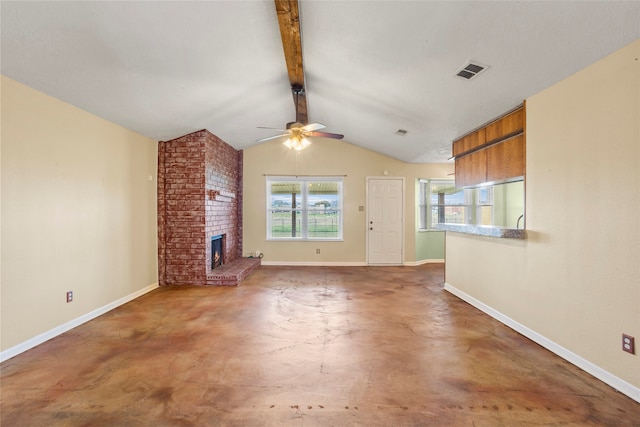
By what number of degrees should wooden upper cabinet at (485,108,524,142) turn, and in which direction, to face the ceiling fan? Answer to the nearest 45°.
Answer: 0° — it already faces it

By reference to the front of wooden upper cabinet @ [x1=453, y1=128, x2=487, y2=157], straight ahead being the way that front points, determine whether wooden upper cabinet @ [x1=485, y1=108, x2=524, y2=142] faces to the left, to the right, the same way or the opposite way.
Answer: the same way

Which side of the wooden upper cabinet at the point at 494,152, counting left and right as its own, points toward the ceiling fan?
front

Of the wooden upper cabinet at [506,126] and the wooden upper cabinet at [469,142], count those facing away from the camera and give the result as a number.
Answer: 0

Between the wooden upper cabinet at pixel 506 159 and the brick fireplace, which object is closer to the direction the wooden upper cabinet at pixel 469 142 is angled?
the brick fireplace

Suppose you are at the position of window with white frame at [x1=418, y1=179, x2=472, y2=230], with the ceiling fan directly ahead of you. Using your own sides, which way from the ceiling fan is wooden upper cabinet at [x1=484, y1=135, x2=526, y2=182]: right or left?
left

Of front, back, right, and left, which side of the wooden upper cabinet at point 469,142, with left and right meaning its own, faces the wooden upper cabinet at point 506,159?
left

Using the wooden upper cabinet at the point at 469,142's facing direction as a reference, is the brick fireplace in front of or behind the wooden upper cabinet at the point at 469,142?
in front

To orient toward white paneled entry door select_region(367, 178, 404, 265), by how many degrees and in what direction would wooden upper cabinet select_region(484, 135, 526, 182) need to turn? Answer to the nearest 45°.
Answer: approximately 90° to its right

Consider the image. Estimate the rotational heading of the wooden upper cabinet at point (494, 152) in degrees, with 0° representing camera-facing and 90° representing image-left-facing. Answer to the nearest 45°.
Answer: approximately 45°

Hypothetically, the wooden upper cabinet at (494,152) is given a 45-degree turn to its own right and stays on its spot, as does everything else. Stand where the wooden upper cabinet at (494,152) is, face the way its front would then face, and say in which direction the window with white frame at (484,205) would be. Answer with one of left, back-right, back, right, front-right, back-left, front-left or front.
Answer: right

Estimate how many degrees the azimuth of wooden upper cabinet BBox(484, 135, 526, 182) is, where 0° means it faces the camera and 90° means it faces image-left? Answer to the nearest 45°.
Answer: approximately 45°

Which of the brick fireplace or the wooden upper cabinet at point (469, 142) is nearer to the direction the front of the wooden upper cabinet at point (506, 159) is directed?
the brick fireplace

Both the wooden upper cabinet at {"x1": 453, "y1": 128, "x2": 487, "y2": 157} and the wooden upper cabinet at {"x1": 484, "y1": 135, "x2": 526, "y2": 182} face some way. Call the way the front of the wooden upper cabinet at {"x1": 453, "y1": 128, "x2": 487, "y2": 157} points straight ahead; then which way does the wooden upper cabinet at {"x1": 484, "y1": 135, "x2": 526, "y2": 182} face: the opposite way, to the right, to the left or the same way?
the same way

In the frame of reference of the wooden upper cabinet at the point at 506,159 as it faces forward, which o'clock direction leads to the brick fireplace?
The brick fireplace is roughly at 1 o'clock from the wooden upper cabinet.

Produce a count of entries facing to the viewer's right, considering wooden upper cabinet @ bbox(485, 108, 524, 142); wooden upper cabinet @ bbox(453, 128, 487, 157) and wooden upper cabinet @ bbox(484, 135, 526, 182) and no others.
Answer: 0

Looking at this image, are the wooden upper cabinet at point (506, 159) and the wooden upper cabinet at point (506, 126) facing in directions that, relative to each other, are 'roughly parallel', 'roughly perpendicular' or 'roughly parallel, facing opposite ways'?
roughly parallel
